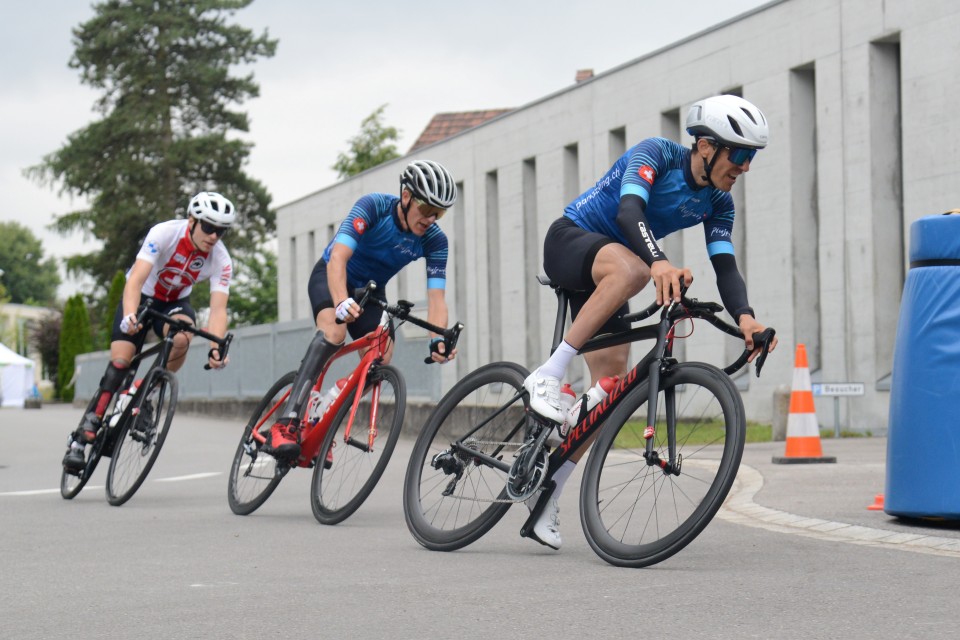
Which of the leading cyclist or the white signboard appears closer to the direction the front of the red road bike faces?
the leading cyclist

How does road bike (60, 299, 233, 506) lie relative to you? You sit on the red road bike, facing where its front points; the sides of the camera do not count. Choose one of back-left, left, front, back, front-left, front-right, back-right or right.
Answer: back

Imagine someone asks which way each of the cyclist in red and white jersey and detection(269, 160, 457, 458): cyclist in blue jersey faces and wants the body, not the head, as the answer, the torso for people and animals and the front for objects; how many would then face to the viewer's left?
0

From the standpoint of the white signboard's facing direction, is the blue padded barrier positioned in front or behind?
in front

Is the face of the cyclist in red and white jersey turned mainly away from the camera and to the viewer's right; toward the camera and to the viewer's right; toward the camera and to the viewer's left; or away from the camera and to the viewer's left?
toward the camera and to the viewer's right

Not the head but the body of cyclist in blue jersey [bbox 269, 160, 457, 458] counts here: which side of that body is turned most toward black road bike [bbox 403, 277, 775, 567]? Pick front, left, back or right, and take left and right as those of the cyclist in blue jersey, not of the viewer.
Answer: front

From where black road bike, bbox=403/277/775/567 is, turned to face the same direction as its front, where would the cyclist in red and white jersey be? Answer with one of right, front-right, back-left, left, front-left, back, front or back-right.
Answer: back

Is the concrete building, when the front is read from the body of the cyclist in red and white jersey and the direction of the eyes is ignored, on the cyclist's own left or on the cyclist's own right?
on the cyclist's own left

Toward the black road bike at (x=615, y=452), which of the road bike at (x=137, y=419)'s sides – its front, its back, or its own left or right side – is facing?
front

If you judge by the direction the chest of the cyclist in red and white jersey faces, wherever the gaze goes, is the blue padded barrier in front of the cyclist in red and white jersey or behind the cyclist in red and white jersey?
in front
